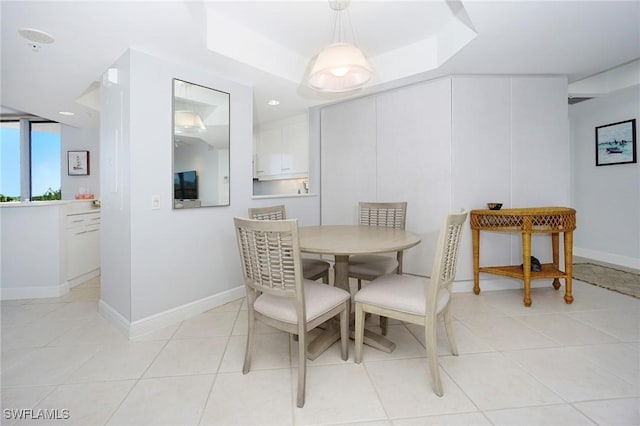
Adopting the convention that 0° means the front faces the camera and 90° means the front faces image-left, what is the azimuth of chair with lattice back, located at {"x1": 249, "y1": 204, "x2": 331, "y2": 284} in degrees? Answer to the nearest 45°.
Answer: approximately 315°

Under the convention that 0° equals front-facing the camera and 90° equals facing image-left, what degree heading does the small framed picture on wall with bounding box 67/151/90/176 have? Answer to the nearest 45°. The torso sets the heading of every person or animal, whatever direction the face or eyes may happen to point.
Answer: approximately 0°

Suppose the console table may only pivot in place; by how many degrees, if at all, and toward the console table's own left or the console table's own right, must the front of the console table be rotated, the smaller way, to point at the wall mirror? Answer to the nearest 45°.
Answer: approximately 45° to the console table's own right

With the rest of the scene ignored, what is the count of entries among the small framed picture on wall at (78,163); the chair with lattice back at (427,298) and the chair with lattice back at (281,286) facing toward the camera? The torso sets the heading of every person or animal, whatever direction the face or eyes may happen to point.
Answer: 1

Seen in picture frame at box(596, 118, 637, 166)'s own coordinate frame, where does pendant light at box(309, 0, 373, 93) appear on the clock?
The pendant light is roughly at 11 o'clock from the picture frame.

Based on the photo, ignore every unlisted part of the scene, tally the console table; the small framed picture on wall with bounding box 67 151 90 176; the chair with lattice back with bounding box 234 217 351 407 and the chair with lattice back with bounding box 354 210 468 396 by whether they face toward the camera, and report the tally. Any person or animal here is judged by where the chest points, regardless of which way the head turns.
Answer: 2

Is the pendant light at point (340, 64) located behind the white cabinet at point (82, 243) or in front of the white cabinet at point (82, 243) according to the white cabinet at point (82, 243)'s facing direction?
in front

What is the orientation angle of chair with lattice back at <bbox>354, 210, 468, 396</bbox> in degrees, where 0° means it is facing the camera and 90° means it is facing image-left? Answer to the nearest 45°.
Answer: approximately 135°

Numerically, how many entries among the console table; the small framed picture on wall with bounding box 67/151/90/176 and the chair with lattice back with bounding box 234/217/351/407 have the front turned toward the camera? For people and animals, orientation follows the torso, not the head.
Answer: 2

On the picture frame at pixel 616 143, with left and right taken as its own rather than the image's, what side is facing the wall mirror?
front

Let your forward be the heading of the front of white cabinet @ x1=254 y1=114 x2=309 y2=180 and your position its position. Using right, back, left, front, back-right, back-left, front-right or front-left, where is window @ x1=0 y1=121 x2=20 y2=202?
front-right

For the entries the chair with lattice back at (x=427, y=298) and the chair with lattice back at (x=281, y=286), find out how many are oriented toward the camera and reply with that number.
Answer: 0

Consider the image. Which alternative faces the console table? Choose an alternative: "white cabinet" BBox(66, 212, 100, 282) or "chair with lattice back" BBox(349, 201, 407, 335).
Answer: the white cabinet
